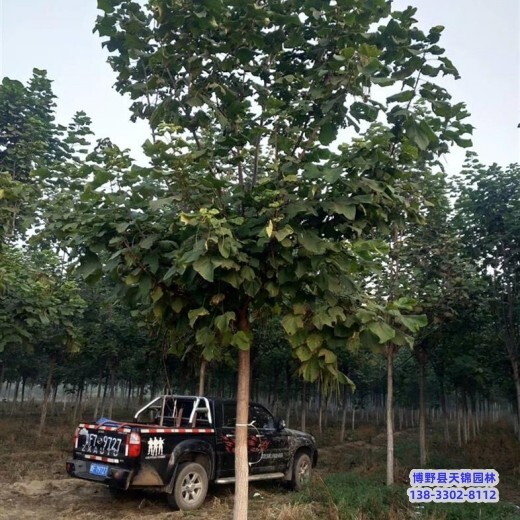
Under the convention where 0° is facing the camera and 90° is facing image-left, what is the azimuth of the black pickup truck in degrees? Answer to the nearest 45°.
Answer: approximately 225°

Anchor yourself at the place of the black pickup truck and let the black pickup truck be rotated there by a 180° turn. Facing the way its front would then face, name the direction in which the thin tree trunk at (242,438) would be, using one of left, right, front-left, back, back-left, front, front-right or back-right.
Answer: front-left
